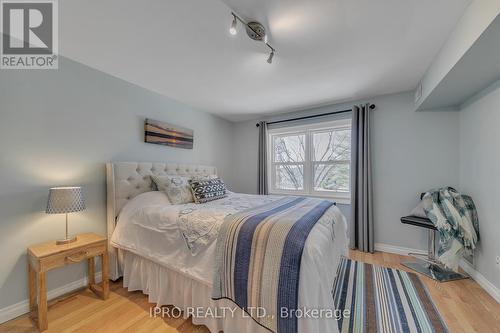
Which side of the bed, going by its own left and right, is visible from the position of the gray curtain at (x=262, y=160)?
left

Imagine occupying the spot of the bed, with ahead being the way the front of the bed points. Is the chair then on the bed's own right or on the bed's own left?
on the bed's own left

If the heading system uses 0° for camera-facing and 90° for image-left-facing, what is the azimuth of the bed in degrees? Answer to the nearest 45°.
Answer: approximately 315°

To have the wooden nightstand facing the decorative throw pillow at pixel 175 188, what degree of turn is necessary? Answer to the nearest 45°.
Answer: approximately 45° to its left

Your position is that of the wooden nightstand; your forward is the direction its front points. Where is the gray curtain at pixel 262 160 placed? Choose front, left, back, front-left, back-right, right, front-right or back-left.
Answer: front-left

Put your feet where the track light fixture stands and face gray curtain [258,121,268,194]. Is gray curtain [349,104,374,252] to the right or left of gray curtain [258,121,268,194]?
right

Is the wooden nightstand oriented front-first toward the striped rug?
yes

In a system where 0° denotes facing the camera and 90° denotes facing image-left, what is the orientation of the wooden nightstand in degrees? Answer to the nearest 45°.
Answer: approximately 315°
